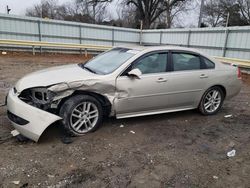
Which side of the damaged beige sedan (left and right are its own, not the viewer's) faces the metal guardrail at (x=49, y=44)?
right

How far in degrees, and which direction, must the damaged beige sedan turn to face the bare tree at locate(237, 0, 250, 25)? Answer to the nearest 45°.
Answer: approximately 180°

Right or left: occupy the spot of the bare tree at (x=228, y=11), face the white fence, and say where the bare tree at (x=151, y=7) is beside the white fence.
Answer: right

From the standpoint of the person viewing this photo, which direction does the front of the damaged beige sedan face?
facing the viewer and to the left of the viewer

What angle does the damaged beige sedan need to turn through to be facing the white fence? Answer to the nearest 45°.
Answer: approximately 135° to its right

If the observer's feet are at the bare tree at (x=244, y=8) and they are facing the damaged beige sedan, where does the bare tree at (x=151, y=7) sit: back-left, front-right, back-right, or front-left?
front-right

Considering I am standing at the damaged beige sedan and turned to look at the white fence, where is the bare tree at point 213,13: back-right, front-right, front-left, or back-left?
front-right

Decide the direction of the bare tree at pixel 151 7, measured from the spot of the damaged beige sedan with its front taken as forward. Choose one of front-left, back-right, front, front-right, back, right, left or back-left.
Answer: back-right

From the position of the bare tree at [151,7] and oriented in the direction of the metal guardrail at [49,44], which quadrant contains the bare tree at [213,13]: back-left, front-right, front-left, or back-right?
back-left
